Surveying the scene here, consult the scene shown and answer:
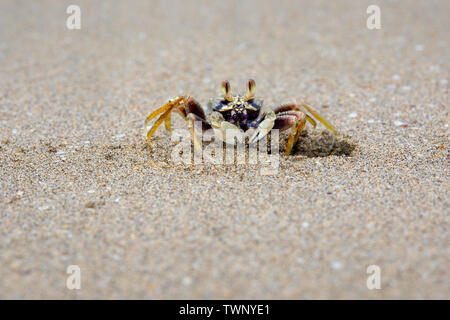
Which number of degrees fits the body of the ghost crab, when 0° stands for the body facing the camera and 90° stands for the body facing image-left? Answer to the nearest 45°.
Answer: approximately 0°
